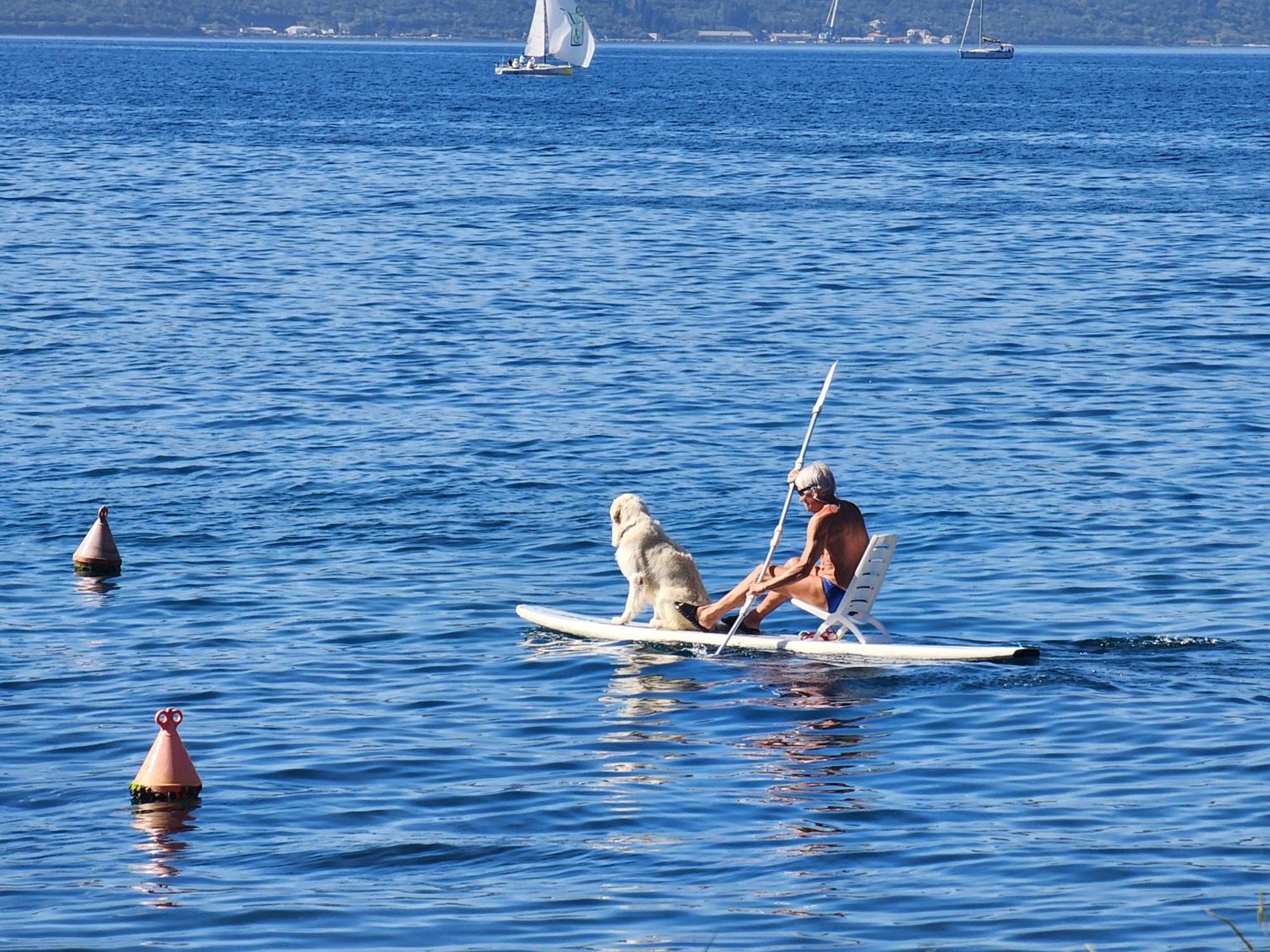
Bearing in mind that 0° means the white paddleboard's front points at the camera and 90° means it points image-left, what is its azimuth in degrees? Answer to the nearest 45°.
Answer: approximately 90°

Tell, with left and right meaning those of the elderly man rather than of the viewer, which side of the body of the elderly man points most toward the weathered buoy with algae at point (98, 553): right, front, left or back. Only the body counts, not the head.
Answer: front

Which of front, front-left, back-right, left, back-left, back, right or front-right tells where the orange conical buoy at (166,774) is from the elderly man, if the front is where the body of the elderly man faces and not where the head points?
front-left

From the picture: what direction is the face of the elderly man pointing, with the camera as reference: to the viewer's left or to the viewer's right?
to the viewer's left

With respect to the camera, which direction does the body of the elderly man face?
to the viewer's left

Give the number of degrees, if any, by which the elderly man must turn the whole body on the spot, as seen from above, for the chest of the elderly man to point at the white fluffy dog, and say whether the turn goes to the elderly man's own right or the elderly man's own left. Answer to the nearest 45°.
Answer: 0° — they already face it

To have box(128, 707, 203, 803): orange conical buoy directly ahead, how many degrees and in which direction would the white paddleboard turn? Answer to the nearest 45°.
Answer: approximately 45° to its left
